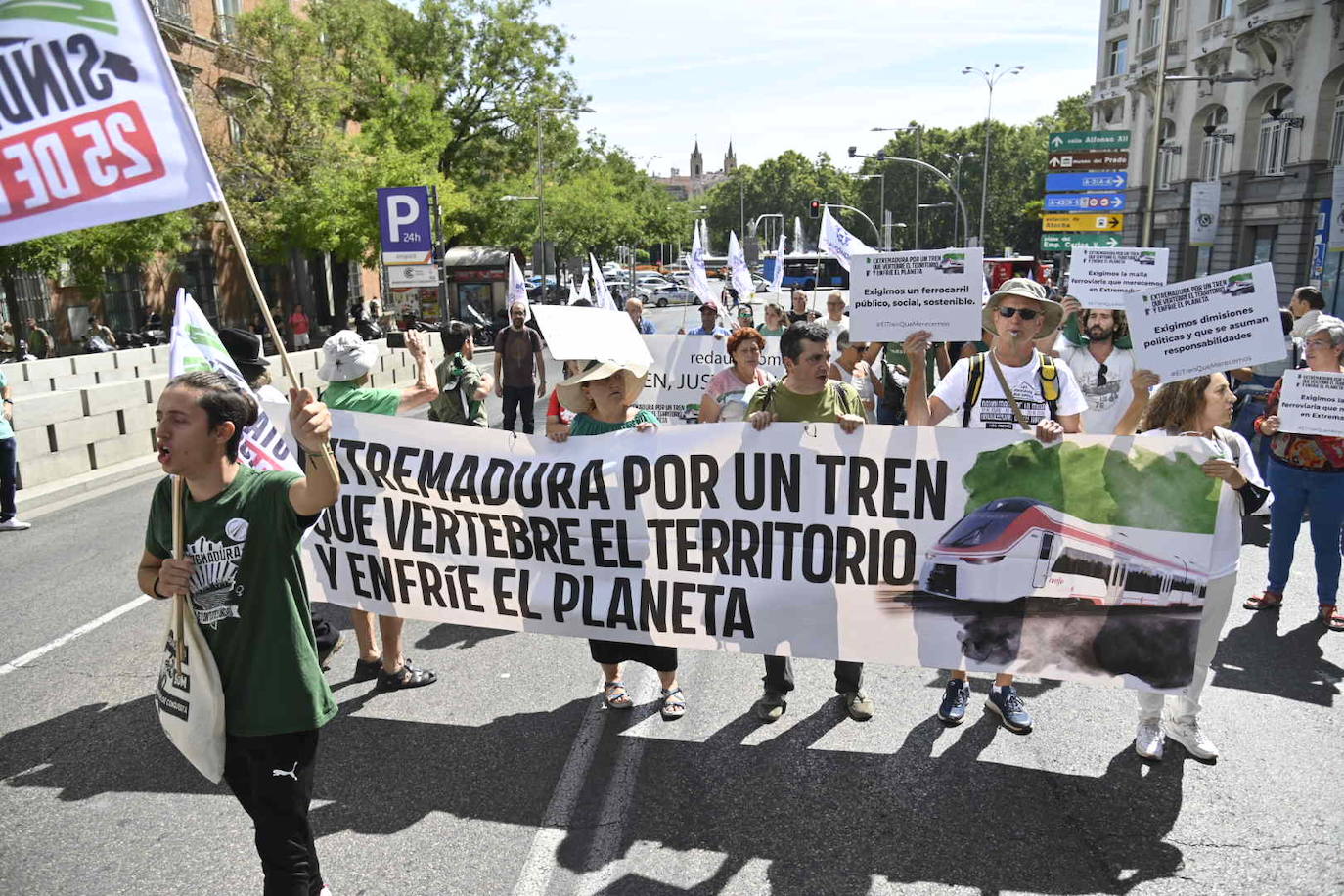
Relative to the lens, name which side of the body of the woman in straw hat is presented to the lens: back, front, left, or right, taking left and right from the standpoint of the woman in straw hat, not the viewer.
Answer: front

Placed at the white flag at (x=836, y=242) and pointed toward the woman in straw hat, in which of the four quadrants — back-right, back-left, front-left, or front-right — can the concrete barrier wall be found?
front-right

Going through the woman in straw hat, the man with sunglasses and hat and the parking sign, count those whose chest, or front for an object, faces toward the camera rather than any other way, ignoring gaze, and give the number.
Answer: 3

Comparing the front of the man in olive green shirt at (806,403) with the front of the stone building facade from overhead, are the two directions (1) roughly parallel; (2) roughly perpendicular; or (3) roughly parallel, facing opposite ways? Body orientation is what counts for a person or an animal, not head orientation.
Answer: roughly perpendicular

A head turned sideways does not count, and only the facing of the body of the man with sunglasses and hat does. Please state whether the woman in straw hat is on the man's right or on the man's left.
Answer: on the man's right

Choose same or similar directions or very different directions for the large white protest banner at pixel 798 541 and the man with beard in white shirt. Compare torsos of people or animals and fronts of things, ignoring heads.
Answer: same or similar directions

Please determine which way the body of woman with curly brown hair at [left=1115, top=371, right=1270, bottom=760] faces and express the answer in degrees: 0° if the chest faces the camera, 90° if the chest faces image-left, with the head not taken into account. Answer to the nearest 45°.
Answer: approximately 315°

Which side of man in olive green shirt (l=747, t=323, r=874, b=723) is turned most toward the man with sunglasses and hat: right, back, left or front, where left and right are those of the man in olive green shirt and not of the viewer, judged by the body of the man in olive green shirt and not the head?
left

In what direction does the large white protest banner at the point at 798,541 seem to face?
toward the camera

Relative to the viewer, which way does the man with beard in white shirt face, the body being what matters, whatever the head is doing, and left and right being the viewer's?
facing the viewer

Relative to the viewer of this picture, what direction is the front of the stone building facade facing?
facing the viewer and to the left of the viewer

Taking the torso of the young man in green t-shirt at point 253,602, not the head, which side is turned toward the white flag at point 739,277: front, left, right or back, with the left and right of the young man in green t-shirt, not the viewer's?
back

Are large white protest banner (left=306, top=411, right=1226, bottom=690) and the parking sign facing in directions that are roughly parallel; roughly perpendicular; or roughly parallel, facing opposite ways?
roughly parallel

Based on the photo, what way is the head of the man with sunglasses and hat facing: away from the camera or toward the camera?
toward the camera

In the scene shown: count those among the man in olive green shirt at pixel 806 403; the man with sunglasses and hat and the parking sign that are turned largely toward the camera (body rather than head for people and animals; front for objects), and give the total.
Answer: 3
